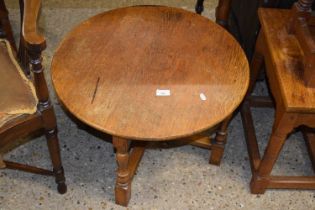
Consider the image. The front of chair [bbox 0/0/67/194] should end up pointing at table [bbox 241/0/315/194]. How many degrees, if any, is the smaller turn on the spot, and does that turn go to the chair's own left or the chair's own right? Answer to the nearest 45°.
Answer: approximately 45° to the chair's own left

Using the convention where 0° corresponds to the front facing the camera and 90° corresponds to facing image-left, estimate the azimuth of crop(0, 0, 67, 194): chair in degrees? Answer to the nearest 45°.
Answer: approximately 315°
